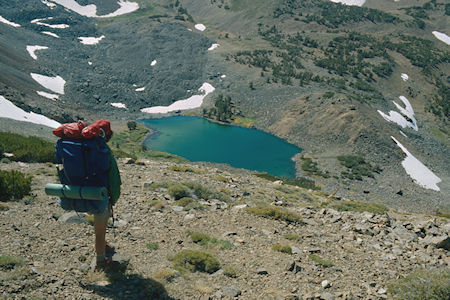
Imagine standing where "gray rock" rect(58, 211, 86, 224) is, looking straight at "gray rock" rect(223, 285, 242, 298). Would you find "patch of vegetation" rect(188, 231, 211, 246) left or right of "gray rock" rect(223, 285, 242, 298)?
left

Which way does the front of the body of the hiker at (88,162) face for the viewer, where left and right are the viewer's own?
facing away from the viewer and to the right of the viewer

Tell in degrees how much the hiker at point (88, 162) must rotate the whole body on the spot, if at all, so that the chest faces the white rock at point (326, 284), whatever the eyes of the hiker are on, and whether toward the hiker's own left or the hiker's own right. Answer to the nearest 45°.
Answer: approximately 45° to the hiker's own right
